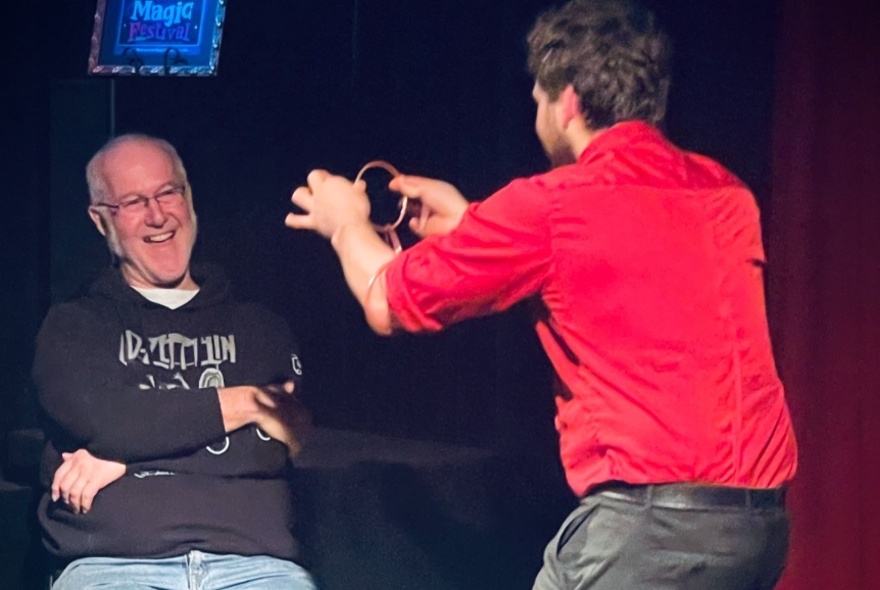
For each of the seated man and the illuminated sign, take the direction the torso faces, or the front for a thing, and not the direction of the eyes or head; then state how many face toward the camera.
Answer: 2

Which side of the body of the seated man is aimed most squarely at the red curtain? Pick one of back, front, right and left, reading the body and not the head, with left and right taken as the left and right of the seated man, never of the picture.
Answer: left

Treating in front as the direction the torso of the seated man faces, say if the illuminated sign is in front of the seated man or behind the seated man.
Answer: behind

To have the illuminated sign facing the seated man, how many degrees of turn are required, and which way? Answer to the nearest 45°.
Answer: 0° — it already faces them

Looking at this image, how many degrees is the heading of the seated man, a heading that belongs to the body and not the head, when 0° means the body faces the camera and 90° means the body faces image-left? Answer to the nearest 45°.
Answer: approximately 0°

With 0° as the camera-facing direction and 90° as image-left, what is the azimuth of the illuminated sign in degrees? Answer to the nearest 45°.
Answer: approximately 0°
